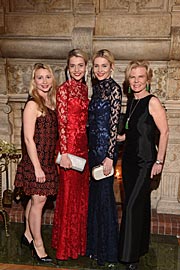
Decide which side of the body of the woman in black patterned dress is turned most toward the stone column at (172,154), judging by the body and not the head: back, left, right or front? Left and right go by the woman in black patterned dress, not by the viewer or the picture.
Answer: left

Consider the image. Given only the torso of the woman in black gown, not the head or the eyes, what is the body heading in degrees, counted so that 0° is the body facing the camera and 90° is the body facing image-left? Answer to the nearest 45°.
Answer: approximately 45°

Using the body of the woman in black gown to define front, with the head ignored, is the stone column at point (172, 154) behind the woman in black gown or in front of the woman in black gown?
behind

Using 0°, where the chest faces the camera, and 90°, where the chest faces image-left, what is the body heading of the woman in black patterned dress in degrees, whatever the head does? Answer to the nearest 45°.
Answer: approximately 315°
